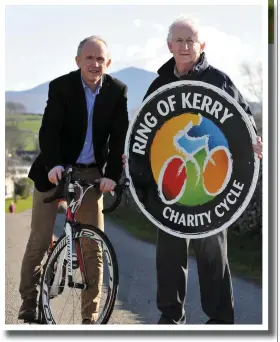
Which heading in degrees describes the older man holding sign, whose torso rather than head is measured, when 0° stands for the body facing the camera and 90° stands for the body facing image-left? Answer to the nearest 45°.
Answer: approximately 0°

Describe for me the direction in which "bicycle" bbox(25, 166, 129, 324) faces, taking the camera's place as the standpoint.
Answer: facing the viewer and to the right of the viewer

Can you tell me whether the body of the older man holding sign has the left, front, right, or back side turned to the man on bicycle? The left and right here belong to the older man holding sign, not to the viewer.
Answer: right

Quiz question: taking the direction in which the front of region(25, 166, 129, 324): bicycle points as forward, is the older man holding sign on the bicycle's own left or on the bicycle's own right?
on the bicycle's own left

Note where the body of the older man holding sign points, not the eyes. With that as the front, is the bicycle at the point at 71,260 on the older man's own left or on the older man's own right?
on the older man's own right

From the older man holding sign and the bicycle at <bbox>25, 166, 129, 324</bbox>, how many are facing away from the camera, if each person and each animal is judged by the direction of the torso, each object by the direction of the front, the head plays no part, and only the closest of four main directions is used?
0
